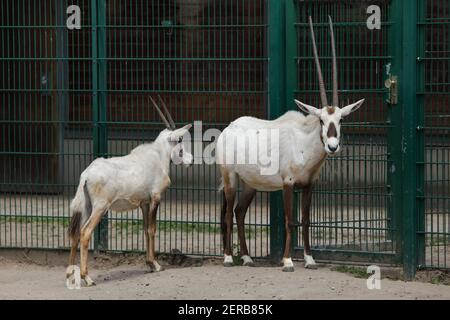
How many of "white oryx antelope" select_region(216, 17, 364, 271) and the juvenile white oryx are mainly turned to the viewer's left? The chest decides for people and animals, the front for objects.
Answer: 0

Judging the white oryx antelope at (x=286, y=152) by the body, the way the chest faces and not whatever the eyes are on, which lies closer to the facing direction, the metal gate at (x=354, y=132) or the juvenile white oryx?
the metal gate

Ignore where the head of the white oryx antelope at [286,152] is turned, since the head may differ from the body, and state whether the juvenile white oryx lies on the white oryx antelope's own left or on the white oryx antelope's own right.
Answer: on the white oryx antelope's own right

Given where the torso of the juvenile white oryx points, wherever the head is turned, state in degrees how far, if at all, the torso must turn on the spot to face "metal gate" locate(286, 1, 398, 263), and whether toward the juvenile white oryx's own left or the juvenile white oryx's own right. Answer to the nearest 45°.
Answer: approximately 45° to the juvenile white oryx's own right

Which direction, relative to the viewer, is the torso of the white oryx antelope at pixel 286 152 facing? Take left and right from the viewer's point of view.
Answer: facing the viewer and to the right of the viewer

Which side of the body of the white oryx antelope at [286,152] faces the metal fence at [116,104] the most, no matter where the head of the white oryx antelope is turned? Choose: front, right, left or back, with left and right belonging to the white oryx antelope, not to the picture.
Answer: back

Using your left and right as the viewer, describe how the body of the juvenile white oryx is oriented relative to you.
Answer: facing away from the viewer and to the right of the viewer

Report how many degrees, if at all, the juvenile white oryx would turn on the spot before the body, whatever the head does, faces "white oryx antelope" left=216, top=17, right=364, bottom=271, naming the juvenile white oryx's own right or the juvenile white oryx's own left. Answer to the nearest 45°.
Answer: approximately 45° to the juvenile white oryx's own right
